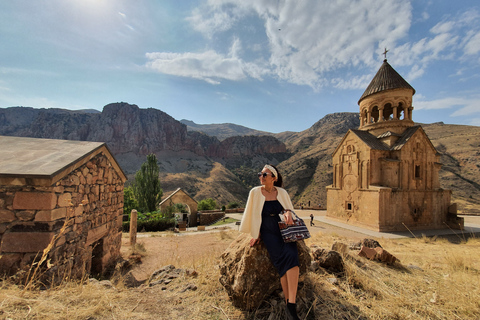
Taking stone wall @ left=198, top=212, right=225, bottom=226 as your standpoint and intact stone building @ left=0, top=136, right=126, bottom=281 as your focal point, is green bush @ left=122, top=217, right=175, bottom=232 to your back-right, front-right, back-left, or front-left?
front-right

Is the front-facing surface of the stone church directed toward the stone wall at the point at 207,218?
no

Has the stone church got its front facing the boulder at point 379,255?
no

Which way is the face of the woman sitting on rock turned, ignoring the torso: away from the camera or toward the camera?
toward the camera
